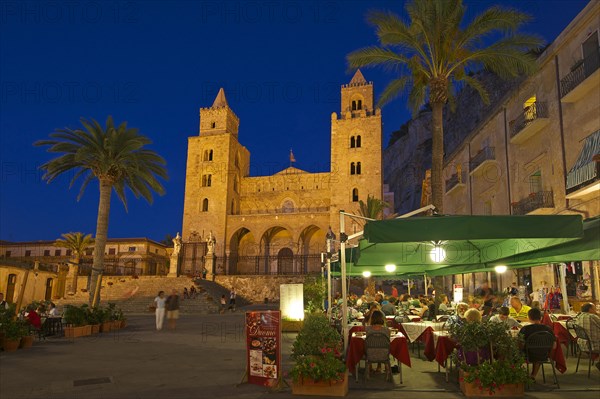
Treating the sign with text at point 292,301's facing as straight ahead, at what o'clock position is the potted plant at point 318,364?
The potted plant is roughly at 12 o'clock from the sign with text.

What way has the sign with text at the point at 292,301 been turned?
toward the camera

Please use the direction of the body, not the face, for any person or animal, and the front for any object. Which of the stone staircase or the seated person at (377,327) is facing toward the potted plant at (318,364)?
the stone staircase

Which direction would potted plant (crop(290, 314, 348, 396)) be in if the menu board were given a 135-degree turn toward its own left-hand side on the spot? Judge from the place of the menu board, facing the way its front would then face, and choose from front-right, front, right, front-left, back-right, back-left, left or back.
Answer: right

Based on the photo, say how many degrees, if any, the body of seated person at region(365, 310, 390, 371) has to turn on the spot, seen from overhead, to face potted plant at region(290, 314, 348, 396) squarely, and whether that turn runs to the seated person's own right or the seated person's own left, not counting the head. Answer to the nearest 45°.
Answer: approximately 135° to the seated person's own left

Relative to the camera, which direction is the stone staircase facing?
toward the camera

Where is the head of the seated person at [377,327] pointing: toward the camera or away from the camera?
away from the camera

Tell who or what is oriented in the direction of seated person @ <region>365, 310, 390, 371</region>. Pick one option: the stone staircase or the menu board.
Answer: the stone staircase

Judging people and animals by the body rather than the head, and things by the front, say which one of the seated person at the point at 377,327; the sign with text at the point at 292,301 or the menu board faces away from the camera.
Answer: the seated person

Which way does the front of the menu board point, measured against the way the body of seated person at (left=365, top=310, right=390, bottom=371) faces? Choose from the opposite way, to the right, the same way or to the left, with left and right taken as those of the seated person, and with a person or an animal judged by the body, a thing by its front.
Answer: the opposite way

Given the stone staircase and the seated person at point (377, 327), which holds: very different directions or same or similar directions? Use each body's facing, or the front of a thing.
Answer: very different directions

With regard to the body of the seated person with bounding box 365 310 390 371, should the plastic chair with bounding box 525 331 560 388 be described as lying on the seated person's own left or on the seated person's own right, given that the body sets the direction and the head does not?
on the seated person's own right

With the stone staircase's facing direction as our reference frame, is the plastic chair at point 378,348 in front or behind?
in front

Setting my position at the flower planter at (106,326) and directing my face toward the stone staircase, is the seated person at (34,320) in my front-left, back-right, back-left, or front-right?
back-left

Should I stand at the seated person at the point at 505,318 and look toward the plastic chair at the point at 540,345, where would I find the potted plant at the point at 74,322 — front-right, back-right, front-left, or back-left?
back-right

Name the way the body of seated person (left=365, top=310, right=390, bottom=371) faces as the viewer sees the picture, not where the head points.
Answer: away from the camera

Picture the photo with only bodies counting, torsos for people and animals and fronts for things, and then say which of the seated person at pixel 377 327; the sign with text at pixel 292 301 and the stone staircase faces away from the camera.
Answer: the seated person

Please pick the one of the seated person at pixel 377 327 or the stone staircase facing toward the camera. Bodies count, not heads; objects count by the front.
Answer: the stone staircase

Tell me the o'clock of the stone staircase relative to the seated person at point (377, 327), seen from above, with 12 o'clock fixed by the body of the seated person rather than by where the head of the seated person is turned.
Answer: The stone staircase is roughly at 11 o'clock from the seated person.

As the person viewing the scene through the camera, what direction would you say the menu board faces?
facing the viewer
